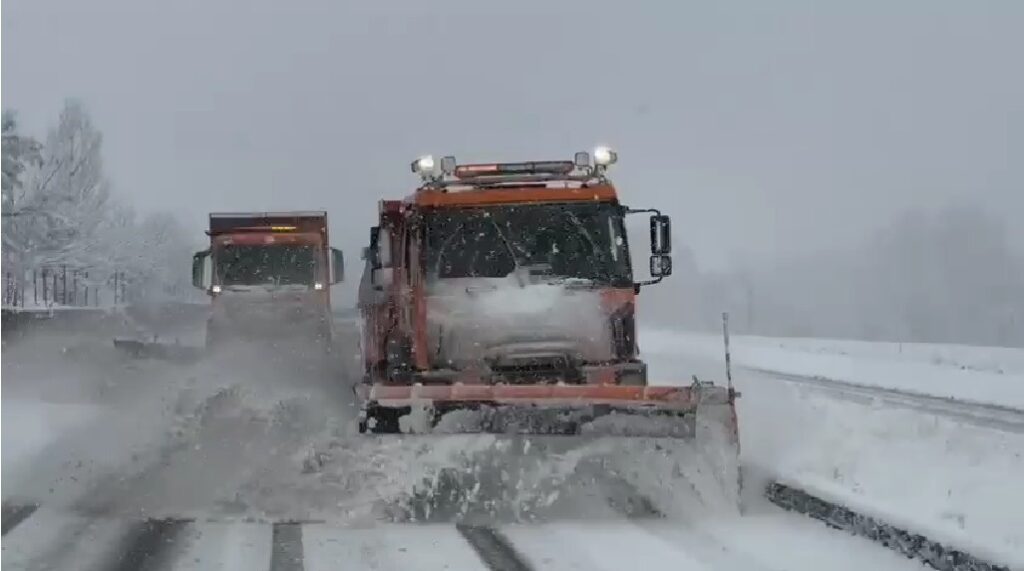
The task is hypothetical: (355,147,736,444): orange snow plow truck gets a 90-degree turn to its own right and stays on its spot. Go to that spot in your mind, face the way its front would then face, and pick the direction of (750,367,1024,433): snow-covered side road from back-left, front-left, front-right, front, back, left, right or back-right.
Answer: back-right

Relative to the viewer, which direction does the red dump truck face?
toward the camera

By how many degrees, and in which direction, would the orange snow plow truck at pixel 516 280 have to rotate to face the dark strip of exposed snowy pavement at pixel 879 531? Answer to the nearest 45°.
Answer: approximately 45° to its left

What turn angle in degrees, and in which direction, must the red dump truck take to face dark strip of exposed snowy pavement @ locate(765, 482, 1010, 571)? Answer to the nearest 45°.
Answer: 0° — it already faces it

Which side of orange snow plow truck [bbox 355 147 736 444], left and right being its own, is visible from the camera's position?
front
